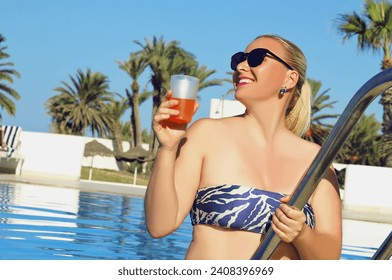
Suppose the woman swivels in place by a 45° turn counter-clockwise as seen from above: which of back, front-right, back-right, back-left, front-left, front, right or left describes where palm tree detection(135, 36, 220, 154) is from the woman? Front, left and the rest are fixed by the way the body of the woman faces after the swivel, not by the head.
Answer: back-left

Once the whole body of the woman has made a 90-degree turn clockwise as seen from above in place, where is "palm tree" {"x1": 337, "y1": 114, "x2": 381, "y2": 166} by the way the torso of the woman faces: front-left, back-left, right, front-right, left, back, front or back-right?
right

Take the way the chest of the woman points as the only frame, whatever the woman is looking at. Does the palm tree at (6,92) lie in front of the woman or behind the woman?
behind

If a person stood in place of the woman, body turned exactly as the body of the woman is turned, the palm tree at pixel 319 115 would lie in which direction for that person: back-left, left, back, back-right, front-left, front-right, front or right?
back

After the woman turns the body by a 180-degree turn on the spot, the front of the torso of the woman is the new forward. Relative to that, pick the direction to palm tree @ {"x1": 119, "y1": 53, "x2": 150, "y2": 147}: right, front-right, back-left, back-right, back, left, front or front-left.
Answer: front

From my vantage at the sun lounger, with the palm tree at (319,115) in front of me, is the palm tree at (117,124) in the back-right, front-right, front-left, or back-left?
front-left

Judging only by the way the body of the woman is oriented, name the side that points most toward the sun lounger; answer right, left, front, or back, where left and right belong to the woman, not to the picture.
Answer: back

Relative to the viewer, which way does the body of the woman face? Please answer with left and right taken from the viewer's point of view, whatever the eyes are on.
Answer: facing the viewer

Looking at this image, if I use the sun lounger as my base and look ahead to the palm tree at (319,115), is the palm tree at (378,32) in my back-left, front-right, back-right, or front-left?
front-right

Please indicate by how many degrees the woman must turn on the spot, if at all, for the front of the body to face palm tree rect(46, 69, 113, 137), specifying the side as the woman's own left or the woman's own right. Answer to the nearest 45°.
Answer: approximately 180°

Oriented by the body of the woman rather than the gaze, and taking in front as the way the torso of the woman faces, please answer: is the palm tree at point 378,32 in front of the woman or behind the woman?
behind
